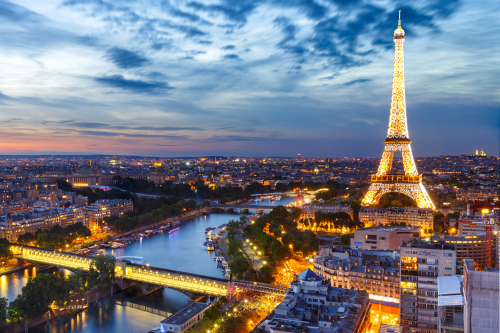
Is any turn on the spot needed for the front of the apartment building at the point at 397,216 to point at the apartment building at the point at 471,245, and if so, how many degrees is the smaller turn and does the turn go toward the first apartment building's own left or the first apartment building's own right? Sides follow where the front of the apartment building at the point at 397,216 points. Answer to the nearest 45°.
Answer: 0° — it already faces it

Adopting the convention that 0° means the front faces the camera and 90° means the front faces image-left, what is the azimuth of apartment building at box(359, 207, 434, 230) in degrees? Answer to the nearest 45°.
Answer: approximately 0°

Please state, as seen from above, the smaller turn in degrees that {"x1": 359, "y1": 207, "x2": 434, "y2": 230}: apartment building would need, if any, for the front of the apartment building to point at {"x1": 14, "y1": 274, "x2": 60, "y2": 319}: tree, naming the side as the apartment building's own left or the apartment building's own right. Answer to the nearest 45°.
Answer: approximately 45° to the apartment building's own right

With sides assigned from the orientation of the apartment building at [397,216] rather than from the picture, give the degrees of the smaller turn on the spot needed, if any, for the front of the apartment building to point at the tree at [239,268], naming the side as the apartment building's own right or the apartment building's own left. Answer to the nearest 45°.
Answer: approximately 45° to the apartment building's own right

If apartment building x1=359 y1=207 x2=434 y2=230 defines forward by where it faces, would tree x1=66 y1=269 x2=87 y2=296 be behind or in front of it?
in front

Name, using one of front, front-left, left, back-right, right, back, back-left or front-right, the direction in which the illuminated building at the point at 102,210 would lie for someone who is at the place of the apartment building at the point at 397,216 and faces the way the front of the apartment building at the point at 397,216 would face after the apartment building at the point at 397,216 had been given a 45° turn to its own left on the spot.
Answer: back-right

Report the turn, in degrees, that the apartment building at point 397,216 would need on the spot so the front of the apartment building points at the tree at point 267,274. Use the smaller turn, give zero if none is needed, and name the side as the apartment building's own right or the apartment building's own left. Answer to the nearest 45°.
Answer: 0° — it already faces it

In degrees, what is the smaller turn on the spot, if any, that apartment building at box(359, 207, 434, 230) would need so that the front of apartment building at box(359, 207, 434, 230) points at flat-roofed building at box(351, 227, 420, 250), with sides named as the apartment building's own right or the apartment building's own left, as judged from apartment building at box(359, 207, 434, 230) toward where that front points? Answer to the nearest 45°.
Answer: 0° — it already faces it

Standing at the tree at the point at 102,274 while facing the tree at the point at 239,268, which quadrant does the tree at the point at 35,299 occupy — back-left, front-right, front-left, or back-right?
back-right

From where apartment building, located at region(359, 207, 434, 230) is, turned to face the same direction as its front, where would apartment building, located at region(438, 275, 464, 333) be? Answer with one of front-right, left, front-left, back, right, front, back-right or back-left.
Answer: front

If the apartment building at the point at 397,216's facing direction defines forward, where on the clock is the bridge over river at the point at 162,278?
The bridge over river is roughly at 1 o'clock from the apartment building.

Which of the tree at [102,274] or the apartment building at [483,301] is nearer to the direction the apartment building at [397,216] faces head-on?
the apartment building

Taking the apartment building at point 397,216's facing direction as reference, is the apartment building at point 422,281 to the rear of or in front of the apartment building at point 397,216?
in front

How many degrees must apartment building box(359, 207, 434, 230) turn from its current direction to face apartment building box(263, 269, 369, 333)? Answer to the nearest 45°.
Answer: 0° — it already faces it

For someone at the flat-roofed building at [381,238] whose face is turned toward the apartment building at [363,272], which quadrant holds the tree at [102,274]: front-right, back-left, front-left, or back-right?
front-right

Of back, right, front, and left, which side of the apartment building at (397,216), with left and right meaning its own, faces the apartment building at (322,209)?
right

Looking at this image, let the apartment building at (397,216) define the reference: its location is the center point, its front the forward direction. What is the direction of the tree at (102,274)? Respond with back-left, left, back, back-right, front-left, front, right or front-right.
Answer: front-right
